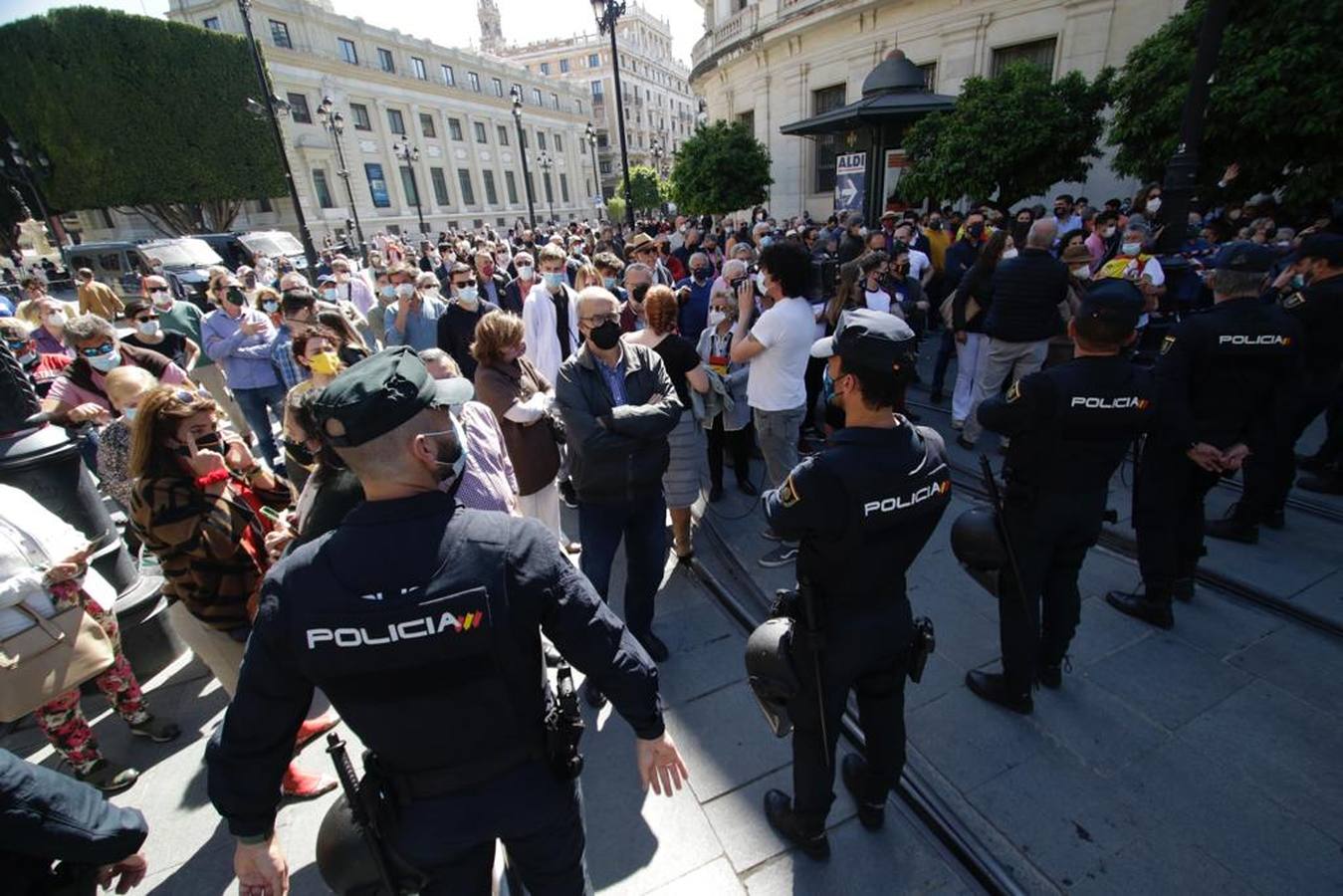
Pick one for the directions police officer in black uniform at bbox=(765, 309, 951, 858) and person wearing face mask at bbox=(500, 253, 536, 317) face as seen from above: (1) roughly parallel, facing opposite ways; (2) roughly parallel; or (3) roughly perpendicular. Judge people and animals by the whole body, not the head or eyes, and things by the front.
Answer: roughly parallel, facing opposite ways

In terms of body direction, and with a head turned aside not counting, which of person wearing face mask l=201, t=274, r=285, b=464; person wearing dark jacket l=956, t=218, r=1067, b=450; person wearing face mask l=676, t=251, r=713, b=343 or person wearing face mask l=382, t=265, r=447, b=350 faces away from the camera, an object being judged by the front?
person wearing dark jacket l=956, t=218, r=1067, b=450

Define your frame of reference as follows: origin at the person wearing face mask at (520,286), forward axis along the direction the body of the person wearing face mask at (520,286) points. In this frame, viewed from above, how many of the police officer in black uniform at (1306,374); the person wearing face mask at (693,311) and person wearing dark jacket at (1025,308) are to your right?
0

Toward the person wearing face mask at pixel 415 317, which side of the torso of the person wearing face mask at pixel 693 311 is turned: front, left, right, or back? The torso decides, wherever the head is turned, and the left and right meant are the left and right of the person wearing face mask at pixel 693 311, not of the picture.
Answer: right

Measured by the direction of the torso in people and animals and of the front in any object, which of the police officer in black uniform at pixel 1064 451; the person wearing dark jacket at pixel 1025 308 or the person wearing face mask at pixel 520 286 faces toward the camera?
the person wearing face mask at pixel 520 286

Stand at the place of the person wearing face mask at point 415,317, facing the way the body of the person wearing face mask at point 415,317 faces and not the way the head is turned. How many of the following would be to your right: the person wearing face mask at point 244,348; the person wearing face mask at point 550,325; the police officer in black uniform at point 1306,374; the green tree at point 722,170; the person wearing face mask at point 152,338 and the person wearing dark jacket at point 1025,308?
2

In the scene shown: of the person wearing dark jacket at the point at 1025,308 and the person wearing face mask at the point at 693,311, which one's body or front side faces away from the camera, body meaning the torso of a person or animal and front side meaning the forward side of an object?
the person wearing dark jacket at the point at 1025,308

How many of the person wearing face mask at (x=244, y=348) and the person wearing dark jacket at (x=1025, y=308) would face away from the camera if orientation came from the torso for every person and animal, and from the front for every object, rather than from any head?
1

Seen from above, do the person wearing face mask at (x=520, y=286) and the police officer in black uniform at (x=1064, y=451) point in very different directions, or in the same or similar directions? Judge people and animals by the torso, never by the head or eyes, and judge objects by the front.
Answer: very different directions

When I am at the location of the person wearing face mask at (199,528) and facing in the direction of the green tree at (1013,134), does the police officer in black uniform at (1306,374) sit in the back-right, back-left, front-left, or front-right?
front-right

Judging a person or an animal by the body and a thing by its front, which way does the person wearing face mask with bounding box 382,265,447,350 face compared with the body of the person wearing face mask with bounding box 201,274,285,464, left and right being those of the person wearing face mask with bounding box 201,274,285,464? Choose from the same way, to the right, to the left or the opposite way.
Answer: the same way

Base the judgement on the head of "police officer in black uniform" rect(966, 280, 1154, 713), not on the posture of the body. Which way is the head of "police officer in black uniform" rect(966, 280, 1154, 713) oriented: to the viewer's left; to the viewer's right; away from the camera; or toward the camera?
away from the camera

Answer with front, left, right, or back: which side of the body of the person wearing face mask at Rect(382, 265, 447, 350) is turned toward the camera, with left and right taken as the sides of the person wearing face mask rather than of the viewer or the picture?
front

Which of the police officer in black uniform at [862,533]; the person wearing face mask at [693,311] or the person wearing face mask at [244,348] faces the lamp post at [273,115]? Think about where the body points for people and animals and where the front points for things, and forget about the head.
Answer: the police officer in black uniform

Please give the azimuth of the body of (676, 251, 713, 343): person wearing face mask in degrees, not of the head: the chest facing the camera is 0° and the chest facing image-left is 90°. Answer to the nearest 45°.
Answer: approximately 0°

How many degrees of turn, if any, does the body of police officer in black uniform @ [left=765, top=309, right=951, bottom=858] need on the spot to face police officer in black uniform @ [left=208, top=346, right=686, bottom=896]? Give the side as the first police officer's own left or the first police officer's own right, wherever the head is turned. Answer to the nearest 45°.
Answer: approximately 90° to the first police officer's own left

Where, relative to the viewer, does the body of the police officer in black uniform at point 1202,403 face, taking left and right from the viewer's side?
facing away from the viewer and to the left of the viewer

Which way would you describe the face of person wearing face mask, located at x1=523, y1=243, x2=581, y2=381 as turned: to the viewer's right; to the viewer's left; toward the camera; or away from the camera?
toward the camera

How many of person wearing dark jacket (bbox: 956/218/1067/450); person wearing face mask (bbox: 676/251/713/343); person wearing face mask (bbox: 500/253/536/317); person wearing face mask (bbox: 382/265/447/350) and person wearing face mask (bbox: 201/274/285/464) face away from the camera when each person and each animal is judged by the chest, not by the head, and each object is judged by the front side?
1

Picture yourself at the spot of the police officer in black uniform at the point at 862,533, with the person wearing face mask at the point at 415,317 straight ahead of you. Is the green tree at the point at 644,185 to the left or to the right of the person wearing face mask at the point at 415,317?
right

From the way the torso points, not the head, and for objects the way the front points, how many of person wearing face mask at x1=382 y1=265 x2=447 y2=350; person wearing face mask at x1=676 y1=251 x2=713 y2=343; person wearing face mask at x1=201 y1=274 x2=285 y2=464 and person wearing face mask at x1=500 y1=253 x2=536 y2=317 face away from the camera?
0
